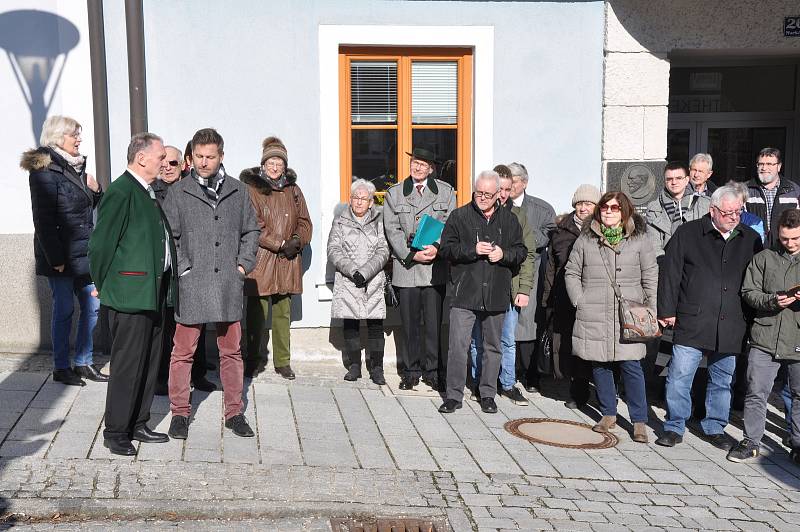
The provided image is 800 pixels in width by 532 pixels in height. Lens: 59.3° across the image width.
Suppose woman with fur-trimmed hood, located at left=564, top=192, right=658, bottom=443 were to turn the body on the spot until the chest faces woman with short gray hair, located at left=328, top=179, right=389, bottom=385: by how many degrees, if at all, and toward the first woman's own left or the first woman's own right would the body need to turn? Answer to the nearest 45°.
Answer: approximately 90° to the first woman's own right

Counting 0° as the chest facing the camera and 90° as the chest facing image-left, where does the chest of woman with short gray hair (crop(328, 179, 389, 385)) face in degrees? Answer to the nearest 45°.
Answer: approximately 0°

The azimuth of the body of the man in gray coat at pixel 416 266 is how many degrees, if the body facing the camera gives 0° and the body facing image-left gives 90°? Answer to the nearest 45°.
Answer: approximately 0°

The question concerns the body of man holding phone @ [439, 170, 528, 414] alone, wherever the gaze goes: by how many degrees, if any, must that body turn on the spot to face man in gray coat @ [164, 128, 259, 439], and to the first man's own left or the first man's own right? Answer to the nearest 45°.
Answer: approximately 45° to the first man's own right

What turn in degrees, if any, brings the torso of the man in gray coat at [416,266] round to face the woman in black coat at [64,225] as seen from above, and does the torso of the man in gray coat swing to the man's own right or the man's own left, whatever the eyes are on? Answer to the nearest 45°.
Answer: approximately 90° to the man's own right

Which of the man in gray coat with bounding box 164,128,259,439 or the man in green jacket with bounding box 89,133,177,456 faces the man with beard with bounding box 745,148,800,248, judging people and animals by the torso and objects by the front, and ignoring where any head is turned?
the man in green jacket

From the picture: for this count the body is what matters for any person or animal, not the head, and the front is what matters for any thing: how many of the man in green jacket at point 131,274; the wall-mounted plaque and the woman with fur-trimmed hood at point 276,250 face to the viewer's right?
1

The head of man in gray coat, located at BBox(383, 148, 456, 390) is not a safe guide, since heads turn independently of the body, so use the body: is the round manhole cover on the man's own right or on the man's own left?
on the man's own left

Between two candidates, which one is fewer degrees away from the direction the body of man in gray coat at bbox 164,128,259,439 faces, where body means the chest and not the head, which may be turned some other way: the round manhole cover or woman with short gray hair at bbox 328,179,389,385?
the round manhole cover

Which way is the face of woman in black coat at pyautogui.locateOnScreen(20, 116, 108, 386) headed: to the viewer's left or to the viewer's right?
to the viewer's right
